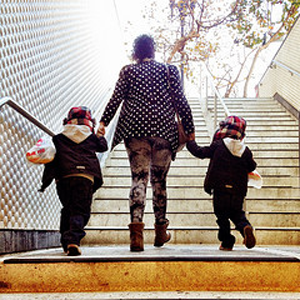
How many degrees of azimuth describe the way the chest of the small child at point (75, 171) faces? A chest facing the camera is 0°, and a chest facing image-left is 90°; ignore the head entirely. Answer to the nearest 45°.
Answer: approximately 180°

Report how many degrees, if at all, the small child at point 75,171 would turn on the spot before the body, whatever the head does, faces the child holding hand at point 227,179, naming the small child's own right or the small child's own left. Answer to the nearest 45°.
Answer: approximately 90° to the small child's own right

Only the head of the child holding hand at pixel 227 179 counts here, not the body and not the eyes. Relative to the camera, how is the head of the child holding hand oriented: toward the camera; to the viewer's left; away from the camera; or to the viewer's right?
away from the camera

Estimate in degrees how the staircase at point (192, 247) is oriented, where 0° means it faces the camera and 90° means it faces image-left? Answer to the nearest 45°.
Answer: approximately 0°
